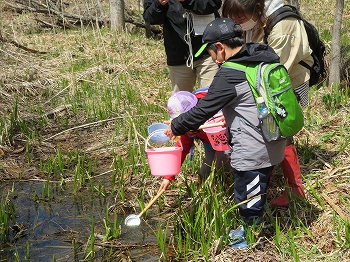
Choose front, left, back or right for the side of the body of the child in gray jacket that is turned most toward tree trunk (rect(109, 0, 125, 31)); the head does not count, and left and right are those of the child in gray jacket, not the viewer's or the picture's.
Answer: right

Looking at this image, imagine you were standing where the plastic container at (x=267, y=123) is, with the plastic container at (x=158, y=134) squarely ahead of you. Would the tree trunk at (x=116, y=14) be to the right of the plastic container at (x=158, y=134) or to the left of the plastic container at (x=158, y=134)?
right

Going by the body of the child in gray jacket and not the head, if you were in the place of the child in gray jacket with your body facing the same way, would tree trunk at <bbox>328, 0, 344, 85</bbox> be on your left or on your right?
on your right

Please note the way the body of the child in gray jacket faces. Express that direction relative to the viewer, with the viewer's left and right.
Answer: facing to the left of the viewer

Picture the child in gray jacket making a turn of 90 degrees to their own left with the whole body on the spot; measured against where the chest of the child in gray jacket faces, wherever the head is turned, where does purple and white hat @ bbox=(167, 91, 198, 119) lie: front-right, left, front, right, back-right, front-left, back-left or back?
back-right
